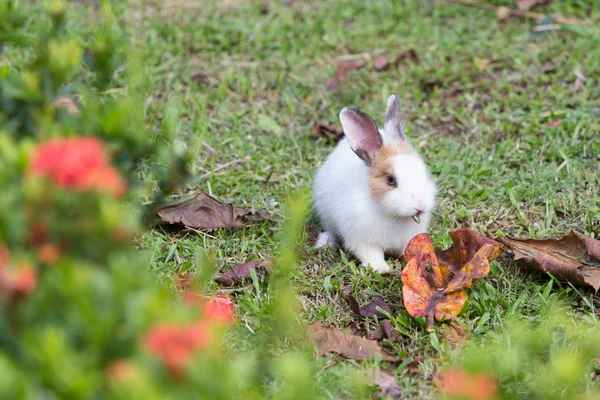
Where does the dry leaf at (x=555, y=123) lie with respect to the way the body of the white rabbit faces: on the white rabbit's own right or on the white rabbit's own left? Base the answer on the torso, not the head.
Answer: on the white rabbit's own left

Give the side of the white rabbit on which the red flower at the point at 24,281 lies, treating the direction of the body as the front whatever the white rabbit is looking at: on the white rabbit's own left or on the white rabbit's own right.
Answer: on the white rabbit's own right

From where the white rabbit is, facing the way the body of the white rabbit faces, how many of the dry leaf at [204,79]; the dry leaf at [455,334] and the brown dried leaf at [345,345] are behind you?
1

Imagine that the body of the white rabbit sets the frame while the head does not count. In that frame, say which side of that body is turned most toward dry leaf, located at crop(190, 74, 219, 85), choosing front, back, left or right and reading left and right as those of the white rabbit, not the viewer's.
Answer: back

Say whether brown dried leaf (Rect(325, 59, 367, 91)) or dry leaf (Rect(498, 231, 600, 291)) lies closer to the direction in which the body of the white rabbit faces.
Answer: the dry leaf

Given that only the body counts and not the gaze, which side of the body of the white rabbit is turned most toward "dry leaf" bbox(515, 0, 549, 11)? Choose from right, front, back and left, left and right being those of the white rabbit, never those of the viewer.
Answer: left

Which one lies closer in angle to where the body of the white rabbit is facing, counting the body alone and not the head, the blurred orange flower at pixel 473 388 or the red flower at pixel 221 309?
the blurred orange flower

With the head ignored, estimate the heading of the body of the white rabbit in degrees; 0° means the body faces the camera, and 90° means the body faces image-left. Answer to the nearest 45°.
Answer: approximately 315°

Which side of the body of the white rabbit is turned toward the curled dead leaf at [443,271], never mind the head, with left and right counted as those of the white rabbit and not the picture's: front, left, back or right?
front

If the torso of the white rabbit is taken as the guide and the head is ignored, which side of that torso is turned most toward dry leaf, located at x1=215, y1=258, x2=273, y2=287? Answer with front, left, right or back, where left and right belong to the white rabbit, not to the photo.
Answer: right

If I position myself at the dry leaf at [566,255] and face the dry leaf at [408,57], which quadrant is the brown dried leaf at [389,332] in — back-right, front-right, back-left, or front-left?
back-left

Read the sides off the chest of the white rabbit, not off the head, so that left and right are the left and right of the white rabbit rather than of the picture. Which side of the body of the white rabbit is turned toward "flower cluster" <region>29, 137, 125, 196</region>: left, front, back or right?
right
